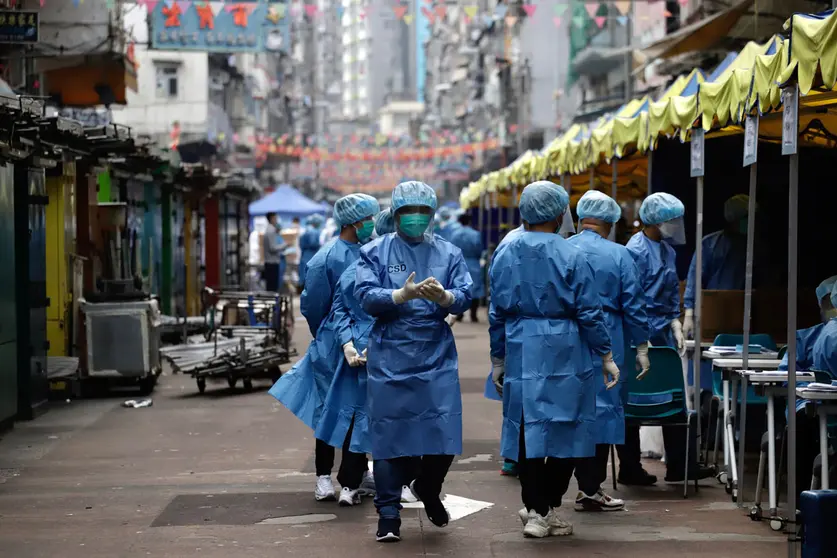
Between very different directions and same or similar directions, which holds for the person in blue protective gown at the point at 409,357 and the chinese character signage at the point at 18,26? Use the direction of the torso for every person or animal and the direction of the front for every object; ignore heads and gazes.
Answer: same or similar directions

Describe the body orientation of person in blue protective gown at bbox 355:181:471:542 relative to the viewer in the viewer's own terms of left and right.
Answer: facing the viewer

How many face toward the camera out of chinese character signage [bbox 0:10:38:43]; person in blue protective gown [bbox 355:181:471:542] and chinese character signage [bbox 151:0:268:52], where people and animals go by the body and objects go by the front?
3

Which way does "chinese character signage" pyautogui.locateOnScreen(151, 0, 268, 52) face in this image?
toward the camera

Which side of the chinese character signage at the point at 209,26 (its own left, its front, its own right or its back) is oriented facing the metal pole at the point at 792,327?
front

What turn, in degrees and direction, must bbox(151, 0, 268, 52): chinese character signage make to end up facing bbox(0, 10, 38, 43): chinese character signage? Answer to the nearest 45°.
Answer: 0° — it already faces it

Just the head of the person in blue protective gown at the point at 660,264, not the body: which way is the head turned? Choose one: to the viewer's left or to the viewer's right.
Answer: to the viewer's right
